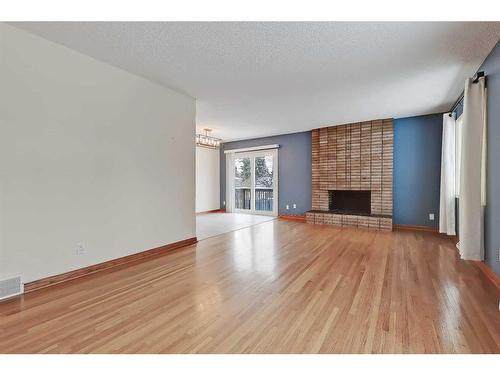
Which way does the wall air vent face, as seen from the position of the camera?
facing the viewer and to the right of the viewer

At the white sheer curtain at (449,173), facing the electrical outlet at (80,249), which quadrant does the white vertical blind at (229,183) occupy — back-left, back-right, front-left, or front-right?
front-right

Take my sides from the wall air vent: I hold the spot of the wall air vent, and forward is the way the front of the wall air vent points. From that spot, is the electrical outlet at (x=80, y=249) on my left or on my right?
on my left

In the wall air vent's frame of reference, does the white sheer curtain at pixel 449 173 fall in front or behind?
in front

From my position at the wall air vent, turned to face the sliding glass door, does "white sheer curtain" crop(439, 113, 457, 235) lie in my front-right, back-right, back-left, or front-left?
front-right

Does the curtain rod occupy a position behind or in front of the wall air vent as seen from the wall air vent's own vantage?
in front

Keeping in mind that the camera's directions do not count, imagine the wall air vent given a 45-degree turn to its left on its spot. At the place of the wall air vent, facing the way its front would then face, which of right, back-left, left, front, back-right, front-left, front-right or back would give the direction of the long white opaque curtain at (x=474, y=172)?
front-right

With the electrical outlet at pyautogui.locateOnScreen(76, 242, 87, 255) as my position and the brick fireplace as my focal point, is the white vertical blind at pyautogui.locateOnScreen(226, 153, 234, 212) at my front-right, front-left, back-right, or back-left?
front-left

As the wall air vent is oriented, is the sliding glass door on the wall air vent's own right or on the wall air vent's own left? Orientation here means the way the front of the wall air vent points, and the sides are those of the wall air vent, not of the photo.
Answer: on the wall air vent's own left

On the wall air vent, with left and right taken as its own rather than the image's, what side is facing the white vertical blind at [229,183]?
left
